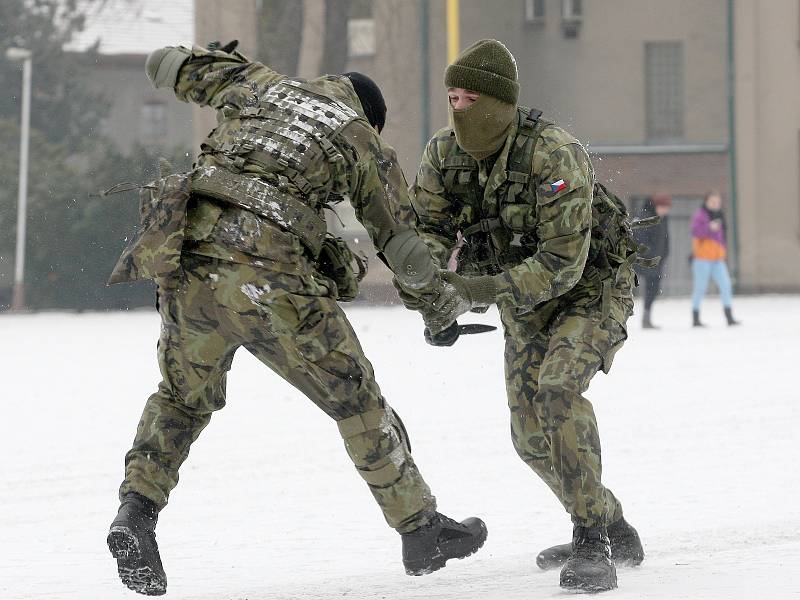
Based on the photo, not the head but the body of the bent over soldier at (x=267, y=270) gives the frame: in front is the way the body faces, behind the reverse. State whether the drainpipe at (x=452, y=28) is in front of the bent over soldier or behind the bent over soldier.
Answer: in front

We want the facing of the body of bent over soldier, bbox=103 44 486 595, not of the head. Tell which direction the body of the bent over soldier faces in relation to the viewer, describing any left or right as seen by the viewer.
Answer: facing away from the viewer and to the right of the viewer

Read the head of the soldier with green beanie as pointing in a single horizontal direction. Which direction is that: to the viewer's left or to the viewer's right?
to the viewer's left

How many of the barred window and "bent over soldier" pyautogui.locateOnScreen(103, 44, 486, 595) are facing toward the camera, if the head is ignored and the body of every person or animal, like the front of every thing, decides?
1

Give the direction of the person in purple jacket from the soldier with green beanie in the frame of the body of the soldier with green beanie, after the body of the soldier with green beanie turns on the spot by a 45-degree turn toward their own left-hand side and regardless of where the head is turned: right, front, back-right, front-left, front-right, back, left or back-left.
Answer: back

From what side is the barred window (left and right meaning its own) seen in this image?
front

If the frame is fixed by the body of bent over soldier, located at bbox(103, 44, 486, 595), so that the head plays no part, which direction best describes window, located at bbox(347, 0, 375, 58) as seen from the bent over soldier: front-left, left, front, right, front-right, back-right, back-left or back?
front-left

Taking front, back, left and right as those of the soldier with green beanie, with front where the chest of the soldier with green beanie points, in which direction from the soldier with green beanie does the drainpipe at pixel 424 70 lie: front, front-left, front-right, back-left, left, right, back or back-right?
back-right

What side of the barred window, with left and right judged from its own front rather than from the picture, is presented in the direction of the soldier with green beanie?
front

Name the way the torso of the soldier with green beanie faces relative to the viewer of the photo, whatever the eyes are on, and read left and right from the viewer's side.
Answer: facing the viewer and to the left of the viewer

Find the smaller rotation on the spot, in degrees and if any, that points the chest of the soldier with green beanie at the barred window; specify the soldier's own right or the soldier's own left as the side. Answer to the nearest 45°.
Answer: approximately 135° to the soldier's own right

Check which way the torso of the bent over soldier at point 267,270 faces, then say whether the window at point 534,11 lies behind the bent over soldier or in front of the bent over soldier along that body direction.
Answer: in front

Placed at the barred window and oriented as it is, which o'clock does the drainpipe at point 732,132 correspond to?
The drainpipe is roughly at 9 o'clock from the barred window.

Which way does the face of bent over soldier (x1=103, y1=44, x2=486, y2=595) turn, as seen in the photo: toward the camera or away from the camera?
away from the camera

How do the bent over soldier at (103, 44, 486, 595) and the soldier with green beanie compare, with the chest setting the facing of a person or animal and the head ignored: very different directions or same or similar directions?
very different directions
